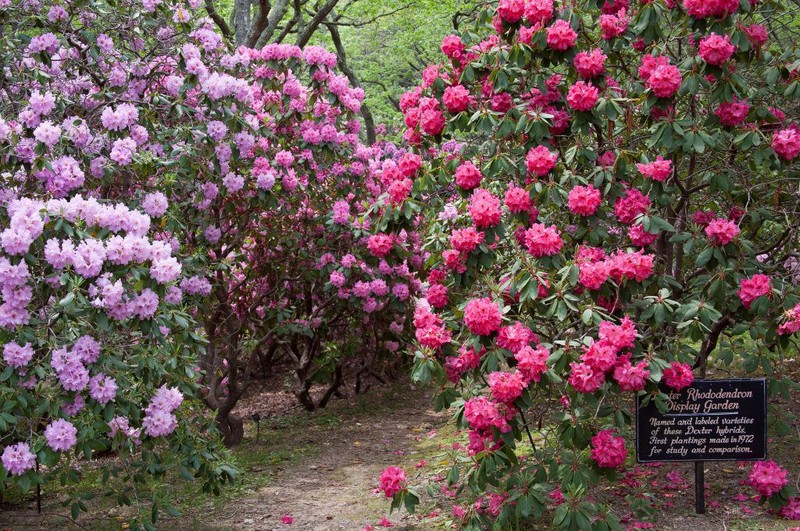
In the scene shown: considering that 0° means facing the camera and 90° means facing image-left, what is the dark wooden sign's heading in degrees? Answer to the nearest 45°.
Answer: approximately 0°

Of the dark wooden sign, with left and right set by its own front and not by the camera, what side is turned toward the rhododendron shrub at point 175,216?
right

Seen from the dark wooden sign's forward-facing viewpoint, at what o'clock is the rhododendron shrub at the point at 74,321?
The rhododendron shrub is roughly at 2 o'clock from the dark wooden sign.
